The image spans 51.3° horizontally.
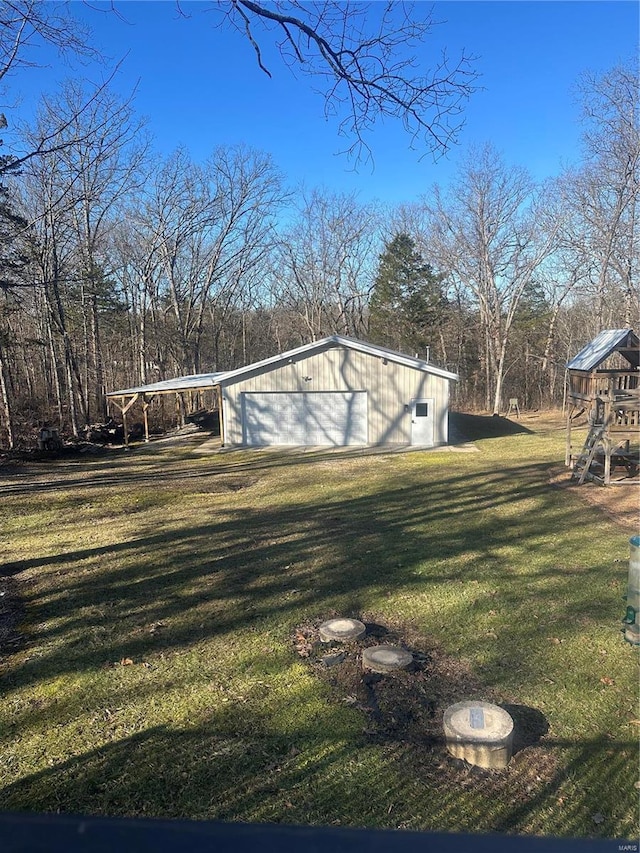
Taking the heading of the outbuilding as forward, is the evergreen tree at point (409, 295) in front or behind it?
behind

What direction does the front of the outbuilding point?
toward the camera
